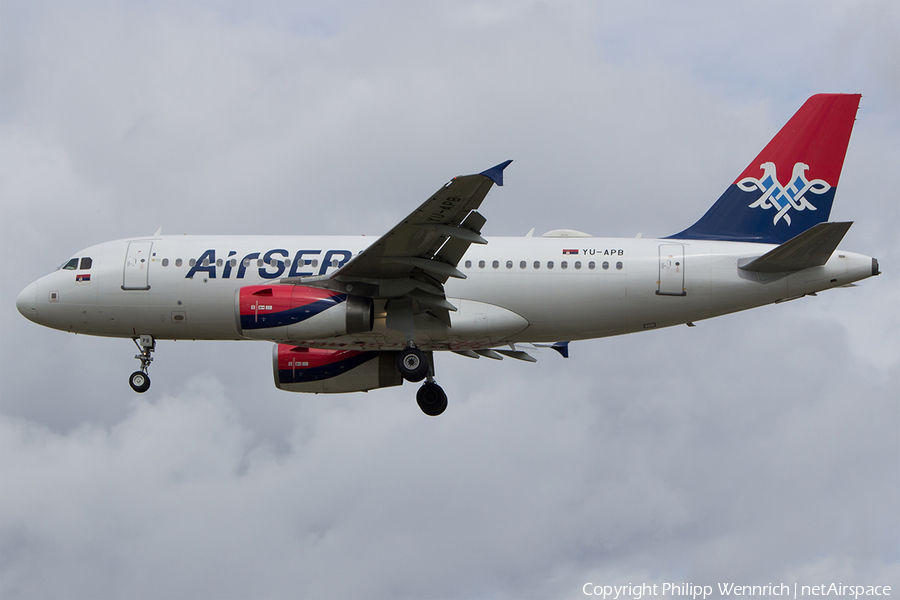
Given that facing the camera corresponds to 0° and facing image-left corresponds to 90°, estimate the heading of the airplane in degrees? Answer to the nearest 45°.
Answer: approximately 90°
